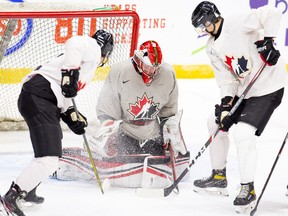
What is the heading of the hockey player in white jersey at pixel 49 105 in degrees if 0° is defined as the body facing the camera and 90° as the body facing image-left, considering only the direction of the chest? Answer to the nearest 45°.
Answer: approximately 270°

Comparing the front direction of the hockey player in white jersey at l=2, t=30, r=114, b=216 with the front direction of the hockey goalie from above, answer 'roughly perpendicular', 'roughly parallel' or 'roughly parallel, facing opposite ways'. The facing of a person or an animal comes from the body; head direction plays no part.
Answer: roughly perpendicular

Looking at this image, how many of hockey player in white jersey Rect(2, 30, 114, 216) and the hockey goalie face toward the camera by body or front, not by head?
1

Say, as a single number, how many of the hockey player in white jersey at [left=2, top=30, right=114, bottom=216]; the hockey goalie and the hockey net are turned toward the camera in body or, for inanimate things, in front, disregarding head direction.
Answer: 2

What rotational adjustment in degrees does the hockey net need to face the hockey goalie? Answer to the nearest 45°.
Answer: approximately 45° to its left

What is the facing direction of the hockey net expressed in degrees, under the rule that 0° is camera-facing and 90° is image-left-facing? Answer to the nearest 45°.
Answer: approximately 0°

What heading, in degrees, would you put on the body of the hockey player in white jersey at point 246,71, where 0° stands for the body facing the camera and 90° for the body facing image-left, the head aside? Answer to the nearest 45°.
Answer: approximately 45°

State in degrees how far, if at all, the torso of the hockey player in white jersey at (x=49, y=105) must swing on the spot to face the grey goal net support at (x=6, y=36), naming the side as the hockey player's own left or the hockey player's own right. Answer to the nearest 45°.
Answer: approximately 90° to the hockey player's own left

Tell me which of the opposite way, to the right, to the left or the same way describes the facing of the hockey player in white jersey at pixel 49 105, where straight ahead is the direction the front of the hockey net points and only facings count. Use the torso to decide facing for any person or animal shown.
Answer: to the left
